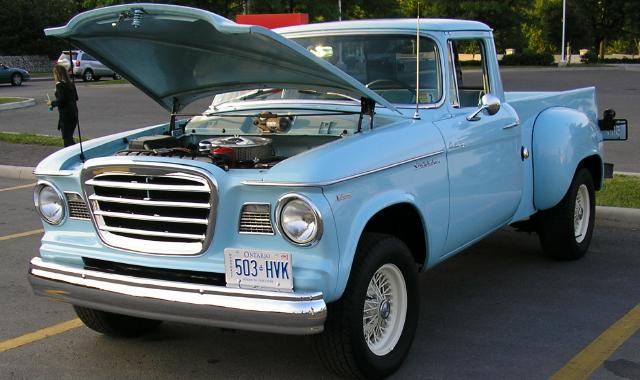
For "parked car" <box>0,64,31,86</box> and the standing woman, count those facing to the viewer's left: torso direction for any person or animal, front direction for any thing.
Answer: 1

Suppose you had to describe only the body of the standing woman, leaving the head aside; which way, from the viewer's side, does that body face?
to the viewer's left

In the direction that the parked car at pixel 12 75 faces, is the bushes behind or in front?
in front

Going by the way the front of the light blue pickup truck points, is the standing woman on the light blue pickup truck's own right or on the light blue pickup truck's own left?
on the light blue pickup truck's own right

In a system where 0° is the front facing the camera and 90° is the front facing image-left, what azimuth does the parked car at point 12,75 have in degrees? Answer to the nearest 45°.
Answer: approximately 270°

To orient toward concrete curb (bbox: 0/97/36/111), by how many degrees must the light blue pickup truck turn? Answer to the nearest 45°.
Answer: approximately 90° to its right

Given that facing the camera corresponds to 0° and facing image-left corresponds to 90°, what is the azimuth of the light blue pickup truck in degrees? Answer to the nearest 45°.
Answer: approximately 45°

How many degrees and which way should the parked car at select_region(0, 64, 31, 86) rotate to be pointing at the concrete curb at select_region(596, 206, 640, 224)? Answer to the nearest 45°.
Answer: approximately 90° to its right

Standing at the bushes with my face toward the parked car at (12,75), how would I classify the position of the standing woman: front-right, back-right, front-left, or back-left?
front-left

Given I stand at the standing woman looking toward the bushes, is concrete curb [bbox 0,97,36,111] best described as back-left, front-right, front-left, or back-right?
front-left

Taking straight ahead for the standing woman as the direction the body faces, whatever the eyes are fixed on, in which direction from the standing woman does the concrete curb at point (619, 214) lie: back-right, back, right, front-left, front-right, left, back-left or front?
back-left
